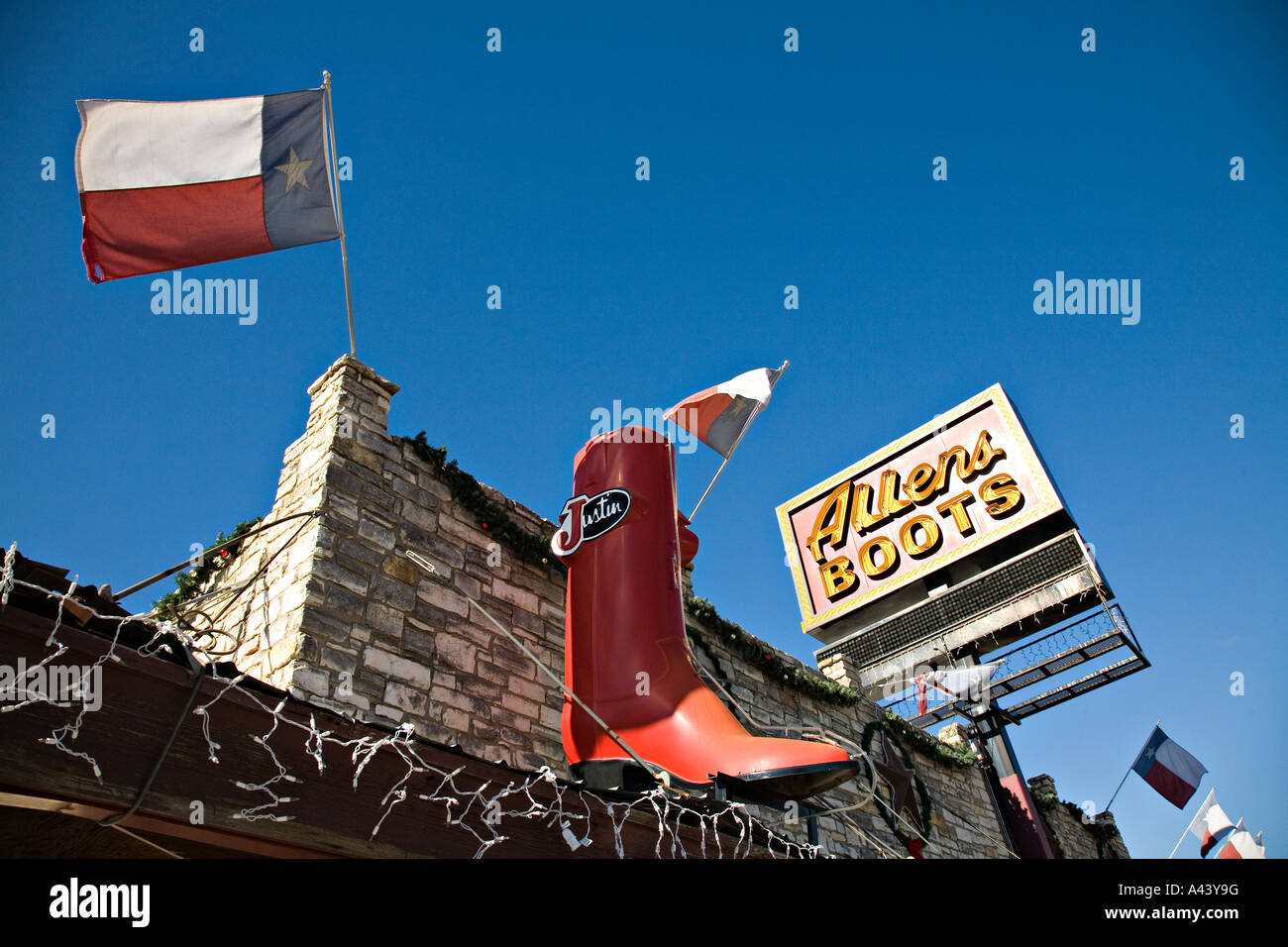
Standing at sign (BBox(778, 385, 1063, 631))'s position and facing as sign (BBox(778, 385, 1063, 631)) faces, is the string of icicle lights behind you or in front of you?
in front

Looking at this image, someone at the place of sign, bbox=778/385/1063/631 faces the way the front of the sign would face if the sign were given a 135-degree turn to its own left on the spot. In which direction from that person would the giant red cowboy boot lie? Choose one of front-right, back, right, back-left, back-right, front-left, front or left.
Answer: back-right

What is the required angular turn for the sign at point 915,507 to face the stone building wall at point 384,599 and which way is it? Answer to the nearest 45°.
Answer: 0° — it already faces it

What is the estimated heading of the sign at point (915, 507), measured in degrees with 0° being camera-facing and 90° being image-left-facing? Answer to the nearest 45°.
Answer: approximately 0°

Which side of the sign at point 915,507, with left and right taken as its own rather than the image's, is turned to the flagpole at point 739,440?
front

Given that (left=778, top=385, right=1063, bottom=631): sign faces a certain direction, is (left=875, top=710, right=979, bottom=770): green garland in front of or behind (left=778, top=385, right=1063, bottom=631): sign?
in front
